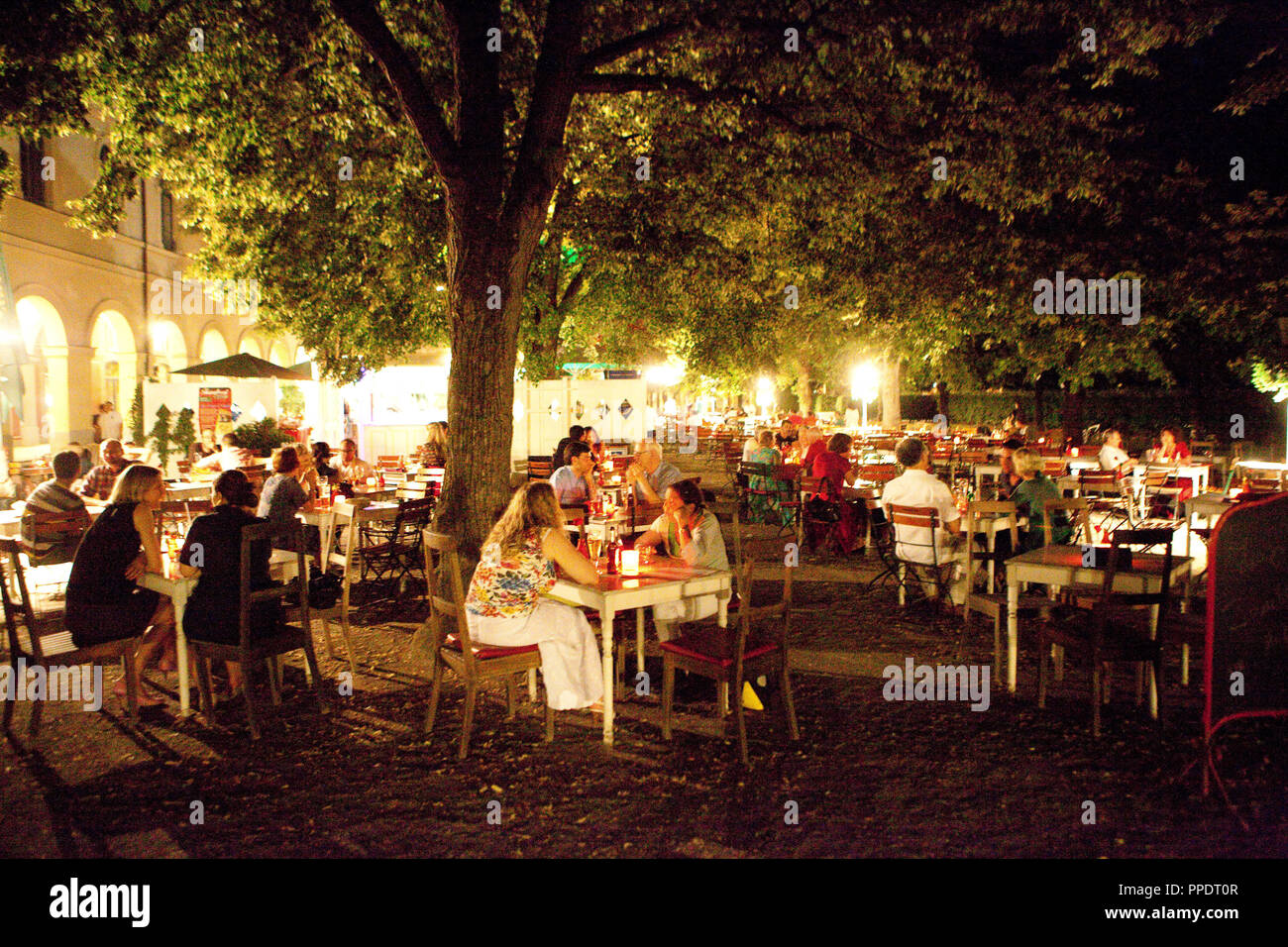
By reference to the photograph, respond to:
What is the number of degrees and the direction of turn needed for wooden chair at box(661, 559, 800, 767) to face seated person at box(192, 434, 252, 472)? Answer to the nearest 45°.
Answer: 0° — it already faces them

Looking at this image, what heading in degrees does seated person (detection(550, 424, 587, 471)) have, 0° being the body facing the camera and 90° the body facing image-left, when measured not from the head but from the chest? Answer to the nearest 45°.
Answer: approximately 270°

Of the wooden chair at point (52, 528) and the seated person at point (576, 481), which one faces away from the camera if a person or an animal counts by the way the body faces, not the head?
the wooden chair

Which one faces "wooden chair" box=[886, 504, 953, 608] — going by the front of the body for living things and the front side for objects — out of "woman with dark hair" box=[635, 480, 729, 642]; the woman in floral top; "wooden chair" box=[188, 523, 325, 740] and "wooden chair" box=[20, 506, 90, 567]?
the woman in floral top

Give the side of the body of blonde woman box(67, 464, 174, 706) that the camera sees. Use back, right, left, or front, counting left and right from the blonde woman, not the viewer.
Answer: right
